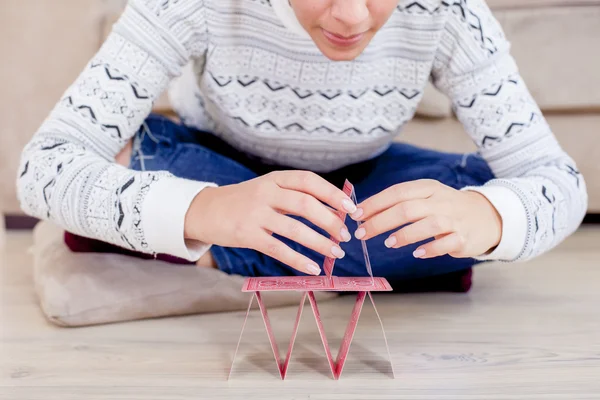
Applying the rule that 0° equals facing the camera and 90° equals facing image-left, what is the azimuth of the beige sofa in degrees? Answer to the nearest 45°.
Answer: approximately 0°

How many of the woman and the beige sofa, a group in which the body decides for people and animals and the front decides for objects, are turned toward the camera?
2

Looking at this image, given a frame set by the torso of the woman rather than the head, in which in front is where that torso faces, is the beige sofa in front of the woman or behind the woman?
behind

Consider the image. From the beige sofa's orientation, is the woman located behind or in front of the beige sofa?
in front

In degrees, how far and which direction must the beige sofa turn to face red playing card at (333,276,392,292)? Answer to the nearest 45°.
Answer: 0° — it already faces it

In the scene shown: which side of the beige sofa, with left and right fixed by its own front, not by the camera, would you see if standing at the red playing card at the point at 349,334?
front
